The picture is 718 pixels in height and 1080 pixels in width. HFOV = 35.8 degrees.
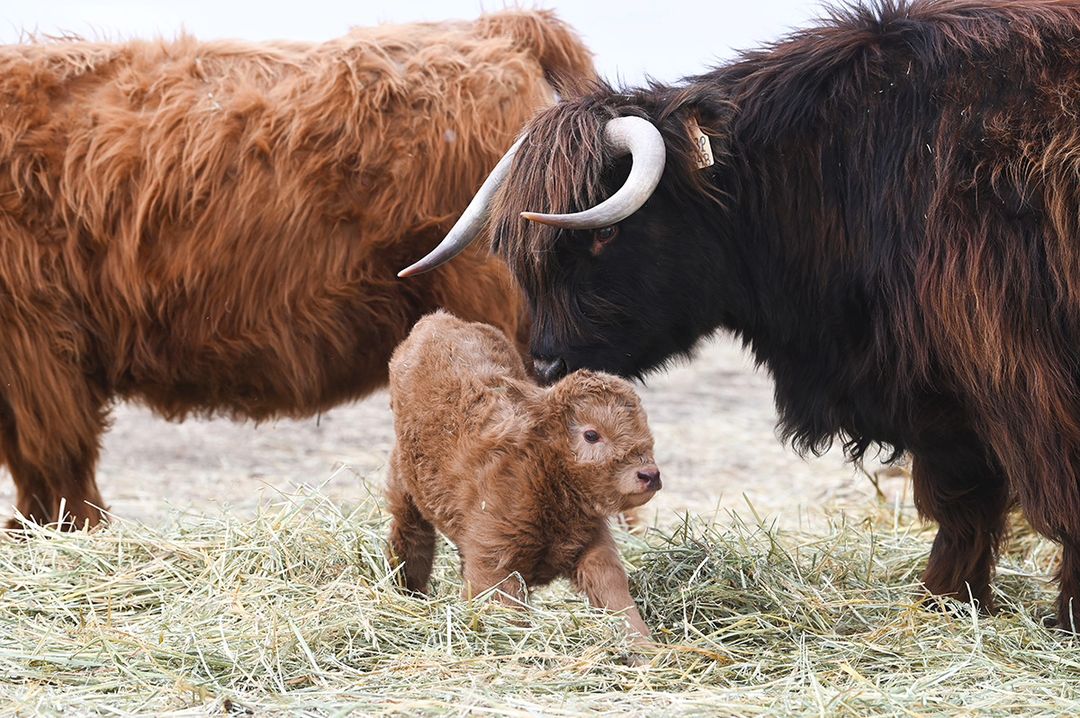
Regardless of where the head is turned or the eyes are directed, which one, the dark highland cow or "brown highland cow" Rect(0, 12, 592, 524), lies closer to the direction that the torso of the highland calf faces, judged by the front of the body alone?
the dark highland cow

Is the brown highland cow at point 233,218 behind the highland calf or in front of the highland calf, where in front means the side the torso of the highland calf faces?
behind

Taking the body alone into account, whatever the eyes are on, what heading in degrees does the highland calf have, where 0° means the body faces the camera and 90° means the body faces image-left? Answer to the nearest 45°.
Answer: approximately 315°

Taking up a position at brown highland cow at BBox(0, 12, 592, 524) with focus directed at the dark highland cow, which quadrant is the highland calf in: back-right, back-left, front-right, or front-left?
front-right

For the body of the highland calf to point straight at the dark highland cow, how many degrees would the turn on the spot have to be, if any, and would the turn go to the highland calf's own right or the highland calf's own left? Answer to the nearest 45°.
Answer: approximately 90° to the highland calf's own left
